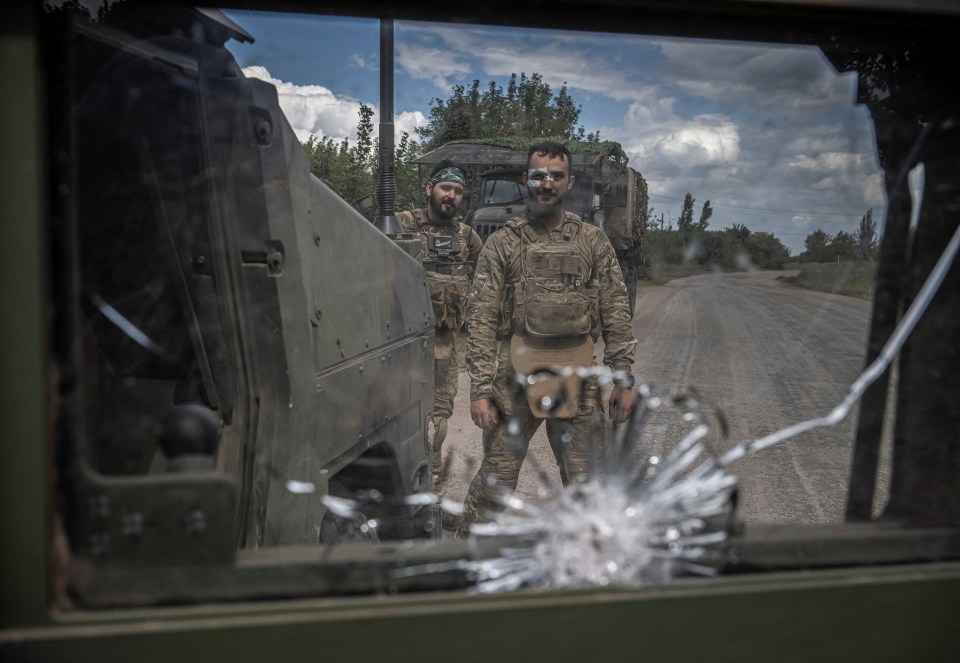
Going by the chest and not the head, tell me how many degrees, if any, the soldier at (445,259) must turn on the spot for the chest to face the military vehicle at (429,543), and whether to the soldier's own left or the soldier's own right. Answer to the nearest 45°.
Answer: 0° — they already face it

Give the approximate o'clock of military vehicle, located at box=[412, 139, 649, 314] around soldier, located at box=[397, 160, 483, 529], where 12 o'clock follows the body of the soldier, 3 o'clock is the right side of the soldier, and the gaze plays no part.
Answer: The military vehicle is roughly at 7 o'clock from the soldier.

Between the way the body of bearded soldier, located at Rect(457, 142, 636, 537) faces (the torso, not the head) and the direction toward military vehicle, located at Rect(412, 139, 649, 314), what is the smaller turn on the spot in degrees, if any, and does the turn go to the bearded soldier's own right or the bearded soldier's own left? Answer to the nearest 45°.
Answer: approximately 180°

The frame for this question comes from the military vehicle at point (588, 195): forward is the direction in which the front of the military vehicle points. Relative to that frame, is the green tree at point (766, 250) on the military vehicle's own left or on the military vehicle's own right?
on the military vehicle's own left

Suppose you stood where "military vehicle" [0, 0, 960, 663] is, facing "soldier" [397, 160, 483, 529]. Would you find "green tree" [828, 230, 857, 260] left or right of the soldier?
right

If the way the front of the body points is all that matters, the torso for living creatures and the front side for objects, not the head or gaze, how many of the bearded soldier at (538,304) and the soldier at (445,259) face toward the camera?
2

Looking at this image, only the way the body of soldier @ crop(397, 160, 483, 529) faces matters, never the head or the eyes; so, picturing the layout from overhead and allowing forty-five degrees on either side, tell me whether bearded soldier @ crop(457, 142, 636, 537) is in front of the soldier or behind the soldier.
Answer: in front

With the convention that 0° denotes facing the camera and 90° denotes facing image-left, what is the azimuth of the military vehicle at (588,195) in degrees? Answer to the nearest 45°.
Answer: approximately 45°
